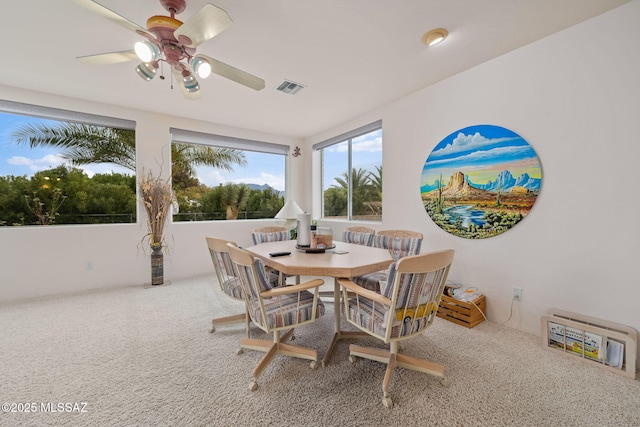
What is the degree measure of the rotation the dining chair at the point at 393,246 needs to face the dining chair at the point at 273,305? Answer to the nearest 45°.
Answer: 0° — it already faces it

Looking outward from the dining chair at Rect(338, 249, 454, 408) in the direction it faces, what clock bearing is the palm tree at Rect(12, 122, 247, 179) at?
The palm tree is roughly at 11 o'clock from the dining chair.

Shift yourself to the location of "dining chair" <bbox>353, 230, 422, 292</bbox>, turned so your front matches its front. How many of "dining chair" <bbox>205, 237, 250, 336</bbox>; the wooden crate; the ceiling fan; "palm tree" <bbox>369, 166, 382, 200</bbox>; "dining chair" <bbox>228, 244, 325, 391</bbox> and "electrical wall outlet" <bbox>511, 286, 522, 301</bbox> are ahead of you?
3

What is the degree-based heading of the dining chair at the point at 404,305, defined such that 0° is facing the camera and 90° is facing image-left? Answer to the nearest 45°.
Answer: approximately 135°

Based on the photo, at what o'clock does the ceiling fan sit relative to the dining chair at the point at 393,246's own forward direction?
The ceiling fan is roughly at 12 o'clock from the dining chair.

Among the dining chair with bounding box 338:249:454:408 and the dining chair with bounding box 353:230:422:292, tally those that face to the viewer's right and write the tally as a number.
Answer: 0

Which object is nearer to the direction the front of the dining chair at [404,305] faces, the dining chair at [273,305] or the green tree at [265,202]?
the green tree

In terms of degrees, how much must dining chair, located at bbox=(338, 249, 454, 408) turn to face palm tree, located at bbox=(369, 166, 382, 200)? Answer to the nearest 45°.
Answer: approximately 45° to its right

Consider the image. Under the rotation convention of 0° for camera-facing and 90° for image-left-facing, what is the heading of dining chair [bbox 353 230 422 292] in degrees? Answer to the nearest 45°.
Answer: approximately 45°

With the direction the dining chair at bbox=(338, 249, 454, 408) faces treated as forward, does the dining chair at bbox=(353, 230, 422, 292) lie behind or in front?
in front

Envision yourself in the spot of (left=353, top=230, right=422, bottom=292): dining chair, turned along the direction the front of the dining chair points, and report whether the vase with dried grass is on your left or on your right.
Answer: on your right

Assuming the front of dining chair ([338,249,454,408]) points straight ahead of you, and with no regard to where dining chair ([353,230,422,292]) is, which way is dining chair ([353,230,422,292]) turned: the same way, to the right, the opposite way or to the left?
to the left

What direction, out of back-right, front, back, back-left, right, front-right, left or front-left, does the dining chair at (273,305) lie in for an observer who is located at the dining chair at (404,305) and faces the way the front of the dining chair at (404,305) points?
front-left

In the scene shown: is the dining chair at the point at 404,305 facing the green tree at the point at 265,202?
yes
